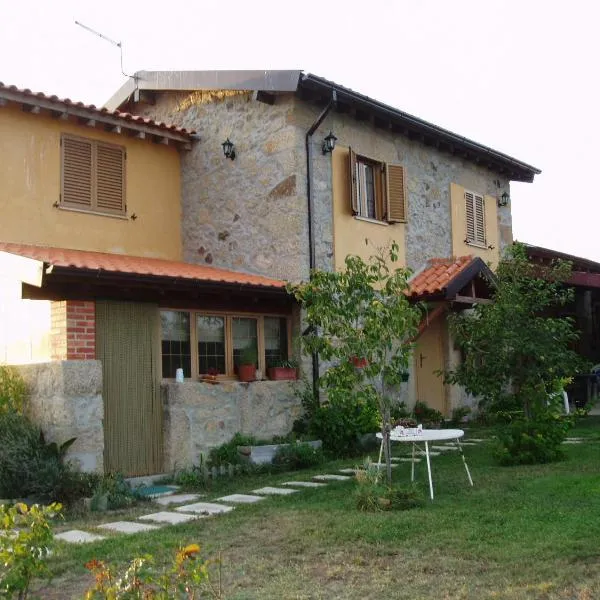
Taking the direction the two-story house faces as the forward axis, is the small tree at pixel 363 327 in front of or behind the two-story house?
in front

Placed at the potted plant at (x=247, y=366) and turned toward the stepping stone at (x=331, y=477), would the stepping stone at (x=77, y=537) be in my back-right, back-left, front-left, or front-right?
front-right

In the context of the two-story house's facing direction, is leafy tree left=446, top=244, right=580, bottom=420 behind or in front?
in front

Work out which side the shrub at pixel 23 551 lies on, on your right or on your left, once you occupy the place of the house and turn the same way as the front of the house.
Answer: on your right

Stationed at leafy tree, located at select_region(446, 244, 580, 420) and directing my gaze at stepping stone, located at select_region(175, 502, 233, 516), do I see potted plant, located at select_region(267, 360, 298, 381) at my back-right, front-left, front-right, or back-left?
front-right

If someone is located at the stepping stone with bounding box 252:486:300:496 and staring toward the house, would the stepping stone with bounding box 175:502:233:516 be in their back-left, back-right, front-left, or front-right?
back-left

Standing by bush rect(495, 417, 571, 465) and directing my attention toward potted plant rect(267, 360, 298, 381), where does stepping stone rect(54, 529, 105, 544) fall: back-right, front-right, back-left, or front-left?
front-left

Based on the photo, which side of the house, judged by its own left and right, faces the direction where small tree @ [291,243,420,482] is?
front
